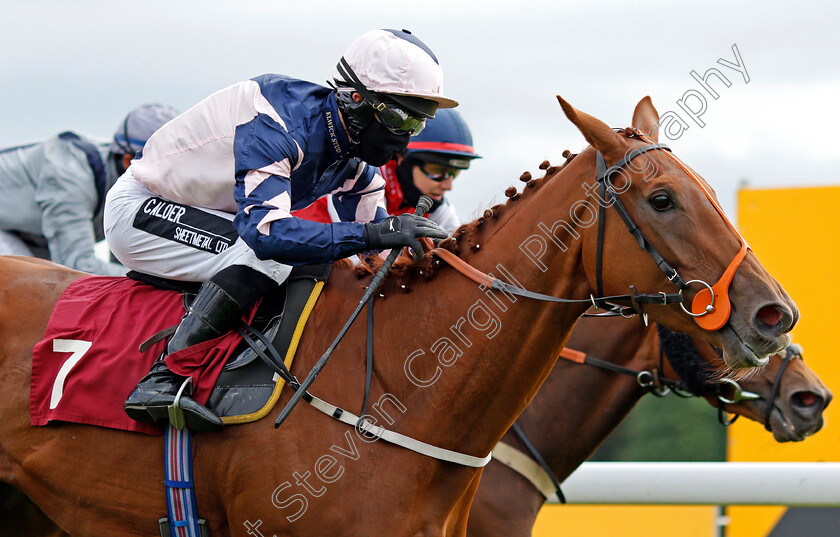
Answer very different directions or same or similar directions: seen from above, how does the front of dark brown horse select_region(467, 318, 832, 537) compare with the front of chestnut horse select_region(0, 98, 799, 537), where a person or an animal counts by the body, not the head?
same or similar directions

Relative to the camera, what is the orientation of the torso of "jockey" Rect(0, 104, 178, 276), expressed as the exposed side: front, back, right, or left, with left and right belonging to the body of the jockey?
right

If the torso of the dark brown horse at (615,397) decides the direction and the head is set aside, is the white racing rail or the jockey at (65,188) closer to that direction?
the white racing rail

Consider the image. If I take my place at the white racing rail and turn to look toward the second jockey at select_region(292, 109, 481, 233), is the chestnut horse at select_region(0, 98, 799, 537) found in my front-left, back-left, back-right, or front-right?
front-left

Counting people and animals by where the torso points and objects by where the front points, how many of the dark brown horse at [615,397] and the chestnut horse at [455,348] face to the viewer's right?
2

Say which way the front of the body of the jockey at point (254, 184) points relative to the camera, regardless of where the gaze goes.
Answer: to the viewer's right

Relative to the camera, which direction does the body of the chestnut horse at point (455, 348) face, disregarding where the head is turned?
to the viewer's right

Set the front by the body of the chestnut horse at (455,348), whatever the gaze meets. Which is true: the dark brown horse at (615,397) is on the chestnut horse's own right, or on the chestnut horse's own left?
on the chestnut horse's own left

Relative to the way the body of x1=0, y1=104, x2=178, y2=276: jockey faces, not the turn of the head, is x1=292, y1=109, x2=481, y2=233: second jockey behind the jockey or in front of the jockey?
in front

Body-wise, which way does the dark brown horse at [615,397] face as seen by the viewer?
to the viewer's right

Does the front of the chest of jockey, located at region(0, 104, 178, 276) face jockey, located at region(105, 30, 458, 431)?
no

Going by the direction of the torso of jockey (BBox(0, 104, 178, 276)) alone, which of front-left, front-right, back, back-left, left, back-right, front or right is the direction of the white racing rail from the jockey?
front-right

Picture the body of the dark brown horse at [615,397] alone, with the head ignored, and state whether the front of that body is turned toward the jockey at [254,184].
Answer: no

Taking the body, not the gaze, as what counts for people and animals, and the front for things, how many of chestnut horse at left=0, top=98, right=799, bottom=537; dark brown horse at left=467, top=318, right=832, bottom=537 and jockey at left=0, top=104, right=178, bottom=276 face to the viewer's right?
3

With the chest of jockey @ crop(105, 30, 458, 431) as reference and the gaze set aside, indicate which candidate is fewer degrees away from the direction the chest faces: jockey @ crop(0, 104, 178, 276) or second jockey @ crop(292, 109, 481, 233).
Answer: the second jockey

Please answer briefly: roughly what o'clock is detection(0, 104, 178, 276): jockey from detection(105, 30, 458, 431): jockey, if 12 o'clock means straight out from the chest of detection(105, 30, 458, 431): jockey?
detection(0, 104, 178, 276): jockey is roughly at 8 o'clock from detection(105, 30, 458, 431): jockey.

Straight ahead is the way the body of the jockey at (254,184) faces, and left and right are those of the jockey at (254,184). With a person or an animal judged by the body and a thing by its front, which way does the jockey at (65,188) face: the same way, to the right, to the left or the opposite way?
the same way

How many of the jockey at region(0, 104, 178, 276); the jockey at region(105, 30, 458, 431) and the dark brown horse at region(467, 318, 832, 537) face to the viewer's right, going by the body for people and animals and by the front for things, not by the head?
3

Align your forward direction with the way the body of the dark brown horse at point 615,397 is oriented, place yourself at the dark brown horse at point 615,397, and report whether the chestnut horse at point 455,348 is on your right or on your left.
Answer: on your right
